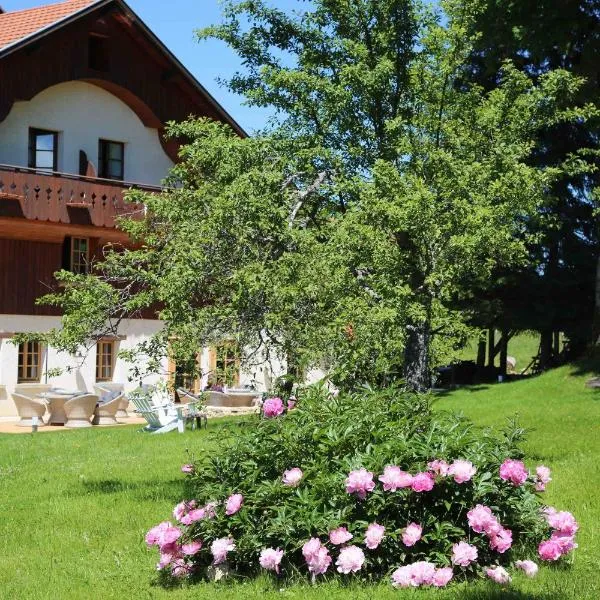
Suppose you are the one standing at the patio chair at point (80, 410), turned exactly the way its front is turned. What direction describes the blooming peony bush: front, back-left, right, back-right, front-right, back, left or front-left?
back-left

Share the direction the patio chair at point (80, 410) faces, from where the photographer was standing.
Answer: facing away from the viewer and to the left of the viewer
